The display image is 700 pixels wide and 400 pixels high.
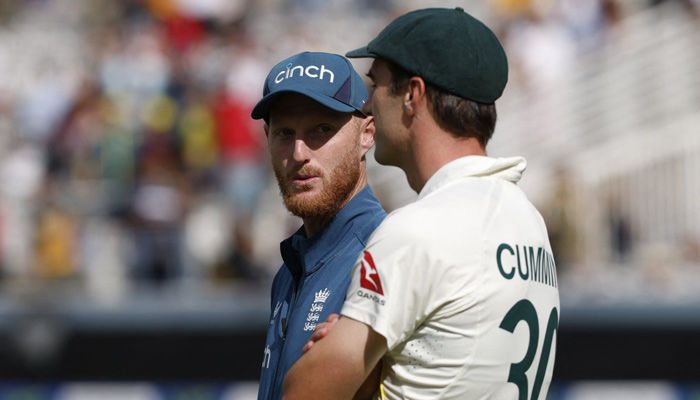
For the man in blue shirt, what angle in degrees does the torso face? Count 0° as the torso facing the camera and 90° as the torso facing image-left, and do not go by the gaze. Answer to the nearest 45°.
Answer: approximately 45°

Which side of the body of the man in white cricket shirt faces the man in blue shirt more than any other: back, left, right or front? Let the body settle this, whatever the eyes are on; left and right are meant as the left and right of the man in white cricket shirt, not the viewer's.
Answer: front

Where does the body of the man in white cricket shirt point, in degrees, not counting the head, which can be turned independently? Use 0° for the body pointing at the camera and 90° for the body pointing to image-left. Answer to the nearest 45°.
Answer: approximately 135°

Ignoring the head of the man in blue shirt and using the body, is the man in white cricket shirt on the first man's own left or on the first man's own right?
on the first man's own left

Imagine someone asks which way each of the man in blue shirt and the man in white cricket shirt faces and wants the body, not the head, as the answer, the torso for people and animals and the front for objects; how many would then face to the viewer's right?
0
